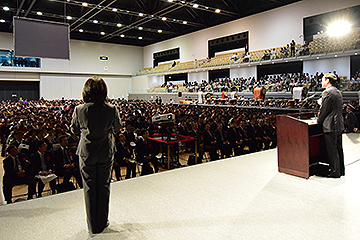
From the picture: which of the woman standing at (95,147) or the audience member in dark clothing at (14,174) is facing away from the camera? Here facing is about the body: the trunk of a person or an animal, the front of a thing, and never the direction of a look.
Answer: the woman standing

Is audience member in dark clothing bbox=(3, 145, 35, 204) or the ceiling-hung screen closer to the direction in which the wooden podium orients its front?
the ceiling-hung screen

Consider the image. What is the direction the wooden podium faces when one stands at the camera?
facing away from the viewer and to the left of the viewer

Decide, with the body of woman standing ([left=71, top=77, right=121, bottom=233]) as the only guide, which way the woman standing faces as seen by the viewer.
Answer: away from the camera

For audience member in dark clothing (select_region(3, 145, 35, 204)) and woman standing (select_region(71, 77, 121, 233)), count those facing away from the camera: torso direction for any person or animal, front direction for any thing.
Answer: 1

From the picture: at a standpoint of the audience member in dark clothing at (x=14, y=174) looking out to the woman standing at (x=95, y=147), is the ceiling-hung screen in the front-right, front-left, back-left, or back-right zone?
back-left

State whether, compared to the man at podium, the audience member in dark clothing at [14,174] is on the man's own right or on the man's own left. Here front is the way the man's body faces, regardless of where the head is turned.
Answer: on the man's own left

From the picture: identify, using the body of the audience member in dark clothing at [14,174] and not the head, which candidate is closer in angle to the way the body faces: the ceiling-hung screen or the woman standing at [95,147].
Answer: the woman standing

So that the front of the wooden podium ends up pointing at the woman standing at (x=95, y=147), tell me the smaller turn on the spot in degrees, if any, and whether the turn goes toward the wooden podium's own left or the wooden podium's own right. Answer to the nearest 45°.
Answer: approximately 90° to the wooden podium's own left

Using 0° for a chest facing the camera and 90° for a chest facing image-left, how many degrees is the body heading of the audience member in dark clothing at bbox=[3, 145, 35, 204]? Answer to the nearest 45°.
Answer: approximately 315°

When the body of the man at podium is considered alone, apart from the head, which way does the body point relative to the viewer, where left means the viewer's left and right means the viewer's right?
facing away from the viewer and to the left of the viewer

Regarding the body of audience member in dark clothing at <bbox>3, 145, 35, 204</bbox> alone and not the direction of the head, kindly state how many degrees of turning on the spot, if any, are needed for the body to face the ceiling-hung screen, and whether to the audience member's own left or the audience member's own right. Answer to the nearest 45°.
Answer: approximately 135° to the audience member's own left
